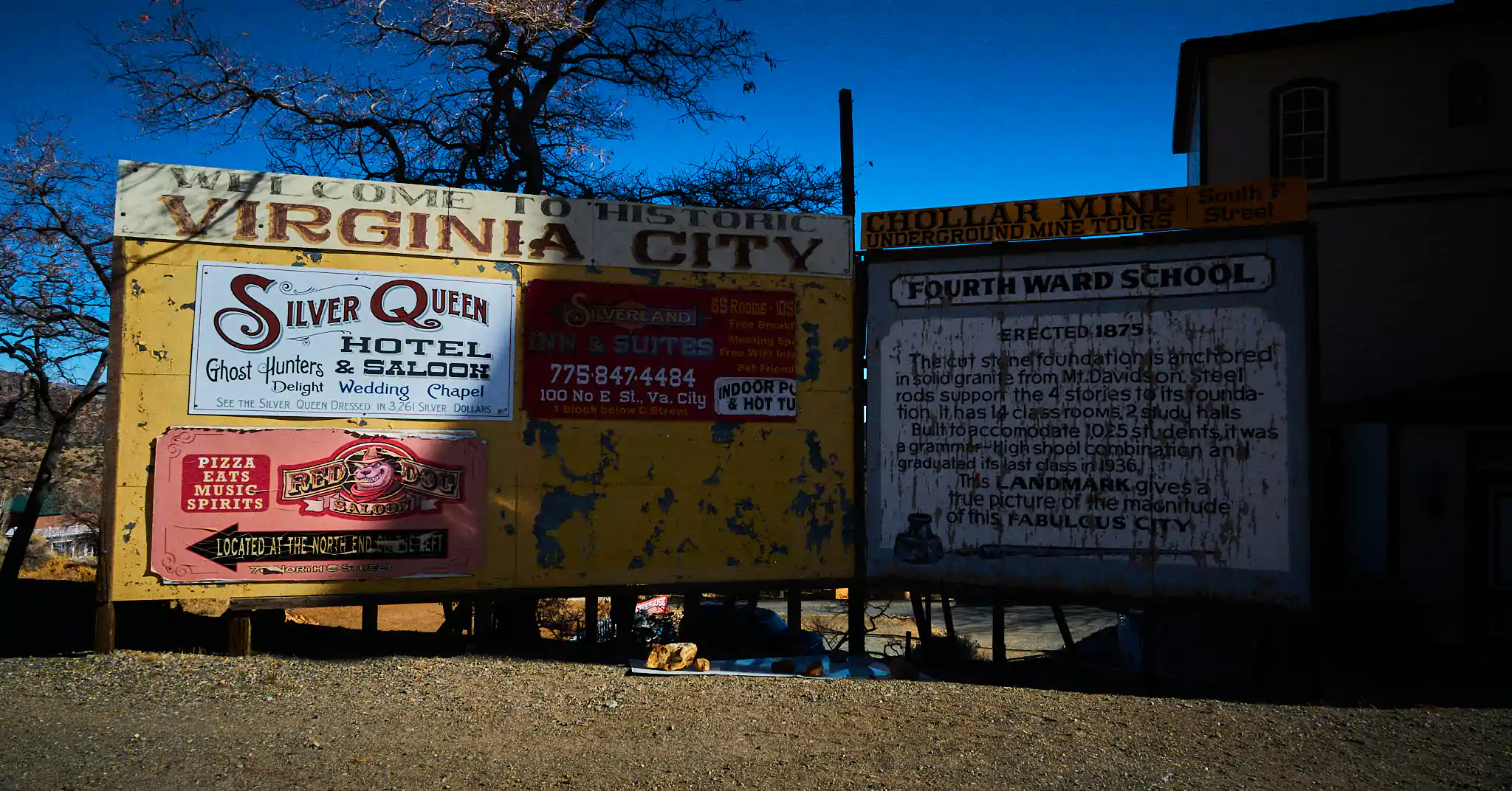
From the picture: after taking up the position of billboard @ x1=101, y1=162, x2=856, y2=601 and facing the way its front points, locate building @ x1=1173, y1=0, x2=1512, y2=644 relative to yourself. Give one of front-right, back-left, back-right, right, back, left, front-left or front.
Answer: left

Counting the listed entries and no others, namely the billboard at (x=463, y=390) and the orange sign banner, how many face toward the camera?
2

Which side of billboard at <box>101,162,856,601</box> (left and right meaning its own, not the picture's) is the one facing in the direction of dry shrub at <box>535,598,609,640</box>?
back

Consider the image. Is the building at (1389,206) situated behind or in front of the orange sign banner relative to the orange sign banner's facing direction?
behind

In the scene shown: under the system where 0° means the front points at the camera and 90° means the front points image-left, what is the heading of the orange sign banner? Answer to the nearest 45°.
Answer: approximately 0°

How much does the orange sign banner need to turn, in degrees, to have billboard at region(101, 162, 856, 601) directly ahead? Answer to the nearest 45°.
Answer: approximately 90° to its right

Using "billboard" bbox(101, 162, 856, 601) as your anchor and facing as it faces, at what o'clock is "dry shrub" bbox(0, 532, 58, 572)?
The dry shrub is roughly at 5 o'clock from the billboard.

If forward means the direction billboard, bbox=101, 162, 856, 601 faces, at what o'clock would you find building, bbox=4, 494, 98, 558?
The building is roughly at 5 o'clock from the billboard.

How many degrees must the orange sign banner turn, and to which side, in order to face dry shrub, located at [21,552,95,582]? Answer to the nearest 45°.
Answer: approximately 90° to its right

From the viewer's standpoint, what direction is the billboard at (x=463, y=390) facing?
toward the camera

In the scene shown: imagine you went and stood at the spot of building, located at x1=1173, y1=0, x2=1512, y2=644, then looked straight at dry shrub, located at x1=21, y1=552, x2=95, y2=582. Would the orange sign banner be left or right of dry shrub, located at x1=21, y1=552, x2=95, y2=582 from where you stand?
left
